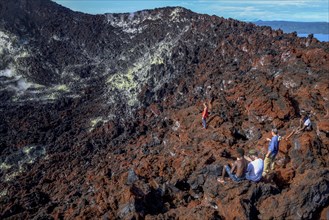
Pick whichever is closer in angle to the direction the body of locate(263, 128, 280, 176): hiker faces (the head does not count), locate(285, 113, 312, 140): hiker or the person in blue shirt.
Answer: the person in blue shirt

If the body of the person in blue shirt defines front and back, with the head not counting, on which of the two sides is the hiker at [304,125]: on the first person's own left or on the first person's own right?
on the first person's own right

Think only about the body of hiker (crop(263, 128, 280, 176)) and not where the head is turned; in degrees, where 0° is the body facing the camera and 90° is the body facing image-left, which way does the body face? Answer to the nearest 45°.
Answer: approximately 90°

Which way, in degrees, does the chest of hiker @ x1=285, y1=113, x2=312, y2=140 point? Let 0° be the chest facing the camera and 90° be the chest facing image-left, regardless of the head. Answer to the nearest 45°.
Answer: approximately 90°

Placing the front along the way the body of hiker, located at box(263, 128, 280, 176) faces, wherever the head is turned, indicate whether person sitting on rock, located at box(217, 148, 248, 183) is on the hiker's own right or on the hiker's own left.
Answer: on the hiker's own left

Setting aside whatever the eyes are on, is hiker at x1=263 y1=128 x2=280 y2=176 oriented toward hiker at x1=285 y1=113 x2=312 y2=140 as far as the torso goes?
no

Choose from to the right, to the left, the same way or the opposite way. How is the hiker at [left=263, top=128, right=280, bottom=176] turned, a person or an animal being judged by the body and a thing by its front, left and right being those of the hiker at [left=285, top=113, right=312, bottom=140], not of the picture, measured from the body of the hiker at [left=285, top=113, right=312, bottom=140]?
the same way

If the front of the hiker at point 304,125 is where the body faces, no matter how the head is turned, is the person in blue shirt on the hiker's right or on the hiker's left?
on the hiker's left

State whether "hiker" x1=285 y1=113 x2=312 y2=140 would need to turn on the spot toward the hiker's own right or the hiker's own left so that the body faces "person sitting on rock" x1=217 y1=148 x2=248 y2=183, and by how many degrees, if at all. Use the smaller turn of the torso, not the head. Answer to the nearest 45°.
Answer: approximately 90° to the hiker's own left

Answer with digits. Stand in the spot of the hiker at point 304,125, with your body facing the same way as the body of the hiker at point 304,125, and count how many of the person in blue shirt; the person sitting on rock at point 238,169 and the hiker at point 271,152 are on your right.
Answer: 0

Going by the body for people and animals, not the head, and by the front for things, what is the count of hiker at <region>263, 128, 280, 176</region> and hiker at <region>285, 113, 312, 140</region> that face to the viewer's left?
2

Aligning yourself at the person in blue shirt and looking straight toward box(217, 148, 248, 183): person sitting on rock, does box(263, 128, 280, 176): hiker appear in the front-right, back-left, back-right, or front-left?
back-right

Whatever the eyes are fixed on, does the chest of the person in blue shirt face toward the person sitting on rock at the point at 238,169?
no
